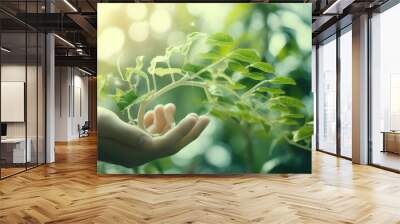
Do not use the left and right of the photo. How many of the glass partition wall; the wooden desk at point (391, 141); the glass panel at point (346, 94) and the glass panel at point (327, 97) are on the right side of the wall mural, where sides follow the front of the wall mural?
1

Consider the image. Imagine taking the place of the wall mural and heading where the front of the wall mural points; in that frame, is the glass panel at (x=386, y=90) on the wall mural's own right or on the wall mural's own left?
on the wall mural's own left

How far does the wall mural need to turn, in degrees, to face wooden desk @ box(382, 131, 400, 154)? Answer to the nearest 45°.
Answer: approximately 90° to its left

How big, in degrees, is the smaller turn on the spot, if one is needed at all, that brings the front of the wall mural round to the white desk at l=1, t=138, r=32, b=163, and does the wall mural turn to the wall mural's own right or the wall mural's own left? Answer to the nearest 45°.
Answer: approximately 90° to the wall mural's own right

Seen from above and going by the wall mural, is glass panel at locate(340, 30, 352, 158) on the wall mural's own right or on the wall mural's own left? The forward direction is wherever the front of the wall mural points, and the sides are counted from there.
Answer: on the wall mural's own left

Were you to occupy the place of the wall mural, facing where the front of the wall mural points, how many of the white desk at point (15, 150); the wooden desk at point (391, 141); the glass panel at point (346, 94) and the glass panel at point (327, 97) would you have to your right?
1

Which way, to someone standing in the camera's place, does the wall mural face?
facing the viewer
